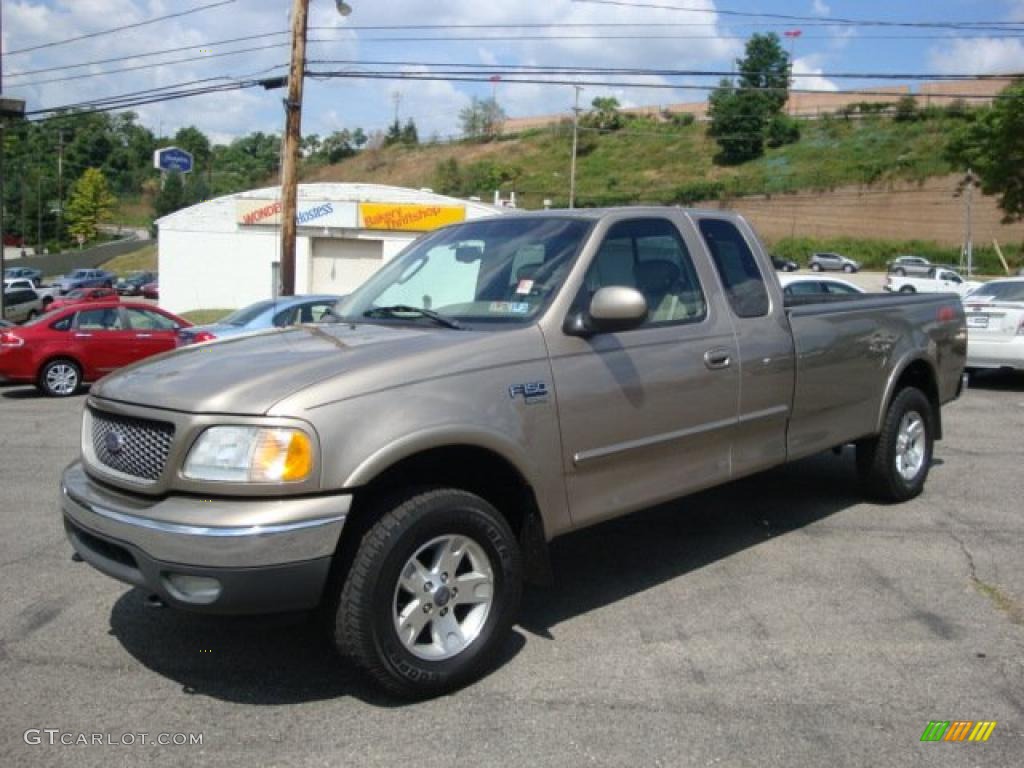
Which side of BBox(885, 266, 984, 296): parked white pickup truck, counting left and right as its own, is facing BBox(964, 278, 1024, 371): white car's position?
right

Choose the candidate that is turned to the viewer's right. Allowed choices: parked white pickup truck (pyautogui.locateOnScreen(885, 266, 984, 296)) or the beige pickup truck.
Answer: the parked white pickup truck

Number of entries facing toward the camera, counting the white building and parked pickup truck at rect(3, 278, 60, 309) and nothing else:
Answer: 1

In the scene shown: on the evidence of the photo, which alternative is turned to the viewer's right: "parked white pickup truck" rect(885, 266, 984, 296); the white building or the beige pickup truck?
the parked white pickup truck

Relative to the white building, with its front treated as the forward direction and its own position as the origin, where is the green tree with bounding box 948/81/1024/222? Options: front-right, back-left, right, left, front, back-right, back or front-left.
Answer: left

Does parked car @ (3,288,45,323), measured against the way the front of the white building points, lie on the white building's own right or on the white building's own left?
on the white building's own right

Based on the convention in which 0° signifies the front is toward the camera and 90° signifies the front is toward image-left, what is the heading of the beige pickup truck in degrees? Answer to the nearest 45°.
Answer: approximately 45°

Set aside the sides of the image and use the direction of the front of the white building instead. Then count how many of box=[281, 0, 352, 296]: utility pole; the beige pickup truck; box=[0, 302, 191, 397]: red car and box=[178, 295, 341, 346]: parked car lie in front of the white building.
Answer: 4

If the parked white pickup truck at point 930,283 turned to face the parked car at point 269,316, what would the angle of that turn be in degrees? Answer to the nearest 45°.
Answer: approximately 90° to its right

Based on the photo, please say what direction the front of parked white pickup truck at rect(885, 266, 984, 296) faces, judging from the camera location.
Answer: facing to the right of the viewer
